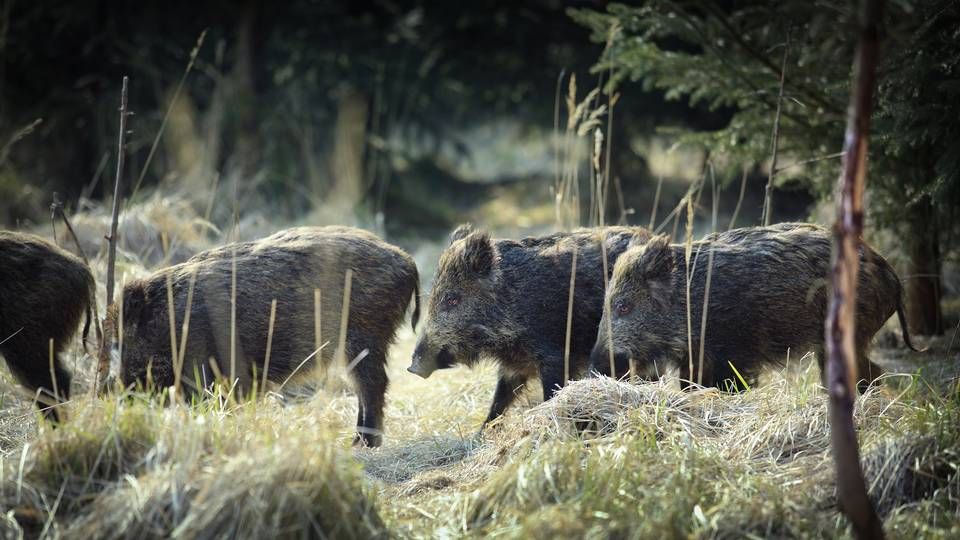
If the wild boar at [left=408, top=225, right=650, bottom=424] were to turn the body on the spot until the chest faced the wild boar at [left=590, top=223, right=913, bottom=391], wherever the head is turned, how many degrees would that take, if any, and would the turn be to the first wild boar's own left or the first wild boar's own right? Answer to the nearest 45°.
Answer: approximately 180°

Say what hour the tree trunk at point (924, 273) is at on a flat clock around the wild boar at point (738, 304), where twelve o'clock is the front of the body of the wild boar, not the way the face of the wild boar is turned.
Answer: The tree trunk is roughly at 4 o'clock from the wild boar.

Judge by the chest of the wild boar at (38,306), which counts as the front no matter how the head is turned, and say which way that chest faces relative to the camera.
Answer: to the viewer's left

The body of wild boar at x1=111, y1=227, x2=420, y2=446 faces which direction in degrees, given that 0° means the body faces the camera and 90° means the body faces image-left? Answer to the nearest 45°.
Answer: approximately 90°

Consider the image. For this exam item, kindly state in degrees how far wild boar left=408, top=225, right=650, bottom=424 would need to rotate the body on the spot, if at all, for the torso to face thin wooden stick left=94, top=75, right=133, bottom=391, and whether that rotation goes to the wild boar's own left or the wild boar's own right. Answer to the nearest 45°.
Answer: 0° — it already faces it

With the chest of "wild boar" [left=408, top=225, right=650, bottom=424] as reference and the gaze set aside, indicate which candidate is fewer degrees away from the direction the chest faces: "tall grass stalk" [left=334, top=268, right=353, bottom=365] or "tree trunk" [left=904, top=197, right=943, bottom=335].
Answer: the tall grass stalk

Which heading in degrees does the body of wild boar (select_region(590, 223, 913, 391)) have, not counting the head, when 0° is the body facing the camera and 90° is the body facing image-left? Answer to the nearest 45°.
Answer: approximately 90°
